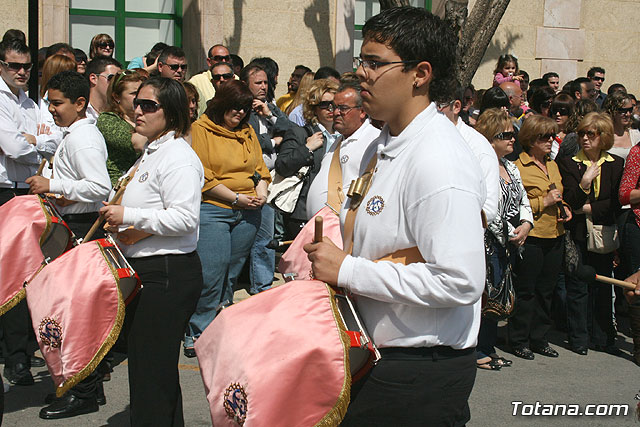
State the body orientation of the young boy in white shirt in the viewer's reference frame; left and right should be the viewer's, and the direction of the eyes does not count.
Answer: facing to the left of the viewer

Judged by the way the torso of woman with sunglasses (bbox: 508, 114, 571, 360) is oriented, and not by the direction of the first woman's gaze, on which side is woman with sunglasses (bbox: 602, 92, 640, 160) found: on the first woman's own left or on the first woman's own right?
on the first woman's own left

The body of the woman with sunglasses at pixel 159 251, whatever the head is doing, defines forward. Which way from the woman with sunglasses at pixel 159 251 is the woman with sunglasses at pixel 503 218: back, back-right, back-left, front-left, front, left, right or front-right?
back-right

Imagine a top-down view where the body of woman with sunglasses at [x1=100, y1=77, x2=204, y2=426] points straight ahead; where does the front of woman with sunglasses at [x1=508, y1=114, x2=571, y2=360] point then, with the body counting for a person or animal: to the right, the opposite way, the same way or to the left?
to the left

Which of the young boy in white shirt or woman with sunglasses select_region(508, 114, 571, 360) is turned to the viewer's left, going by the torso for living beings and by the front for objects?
the young boy in white shirt

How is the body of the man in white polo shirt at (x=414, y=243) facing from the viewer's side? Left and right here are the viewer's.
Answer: facing to the left of the viewer

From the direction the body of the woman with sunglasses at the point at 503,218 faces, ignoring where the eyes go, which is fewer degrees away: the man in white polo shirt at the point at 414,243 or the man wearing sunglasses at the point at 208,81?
the man in white polo shirt

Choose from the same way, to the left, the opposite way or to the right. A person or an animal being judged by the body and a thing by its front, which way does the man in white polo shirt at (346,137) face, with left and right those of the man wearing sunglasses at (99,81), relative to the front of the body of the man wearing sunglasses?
to the right

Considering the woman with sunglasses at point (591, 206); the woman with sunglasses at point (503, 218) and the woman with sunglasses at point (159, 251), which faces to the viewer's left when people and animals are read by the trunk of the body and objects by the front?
the woman with sunglasses at point (159, 251)

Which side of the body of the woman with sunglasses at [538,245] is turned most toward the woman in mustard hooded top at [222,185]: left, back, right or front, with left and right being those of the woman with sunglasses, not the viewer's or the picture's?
right

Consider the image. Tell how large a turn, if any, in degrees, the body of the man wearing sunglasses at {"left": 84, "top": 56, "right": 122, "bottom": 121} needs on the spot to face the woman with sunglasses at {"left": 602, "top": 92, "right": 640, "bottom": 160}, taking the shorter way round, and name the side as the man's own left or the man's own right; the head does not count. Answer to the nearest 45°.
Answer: approximately 45° to the man's own left

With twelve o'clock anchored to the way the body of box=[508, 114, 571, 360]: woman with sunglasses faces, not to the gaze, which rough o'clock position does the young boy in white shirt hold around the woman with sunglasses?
The young boy in white shirt is roughly at 3 o'clock from the woman with sunglasses.

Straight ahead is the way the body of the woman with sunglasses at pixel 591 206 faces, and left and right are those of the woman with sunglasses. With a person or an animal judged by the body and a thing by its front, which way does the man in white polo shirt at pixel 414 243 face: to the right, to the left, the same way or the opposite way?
to the right

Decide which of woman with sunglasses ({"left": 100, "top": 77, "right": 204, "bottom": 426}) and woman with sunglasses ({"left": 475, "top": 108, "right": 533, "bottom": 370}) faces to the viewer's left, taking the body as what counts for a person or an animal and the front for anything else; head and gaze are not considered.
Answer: woman with sunglasses ({"left": 100, "top": 77, "right": 204, "bottom": 426})

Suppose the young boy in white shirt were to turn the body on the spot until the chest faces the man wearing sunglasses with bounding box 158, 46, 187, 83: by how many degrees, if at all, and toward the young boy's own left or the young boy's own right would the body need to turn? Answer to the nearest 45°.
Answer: approximately 90° to the young boy's own right
